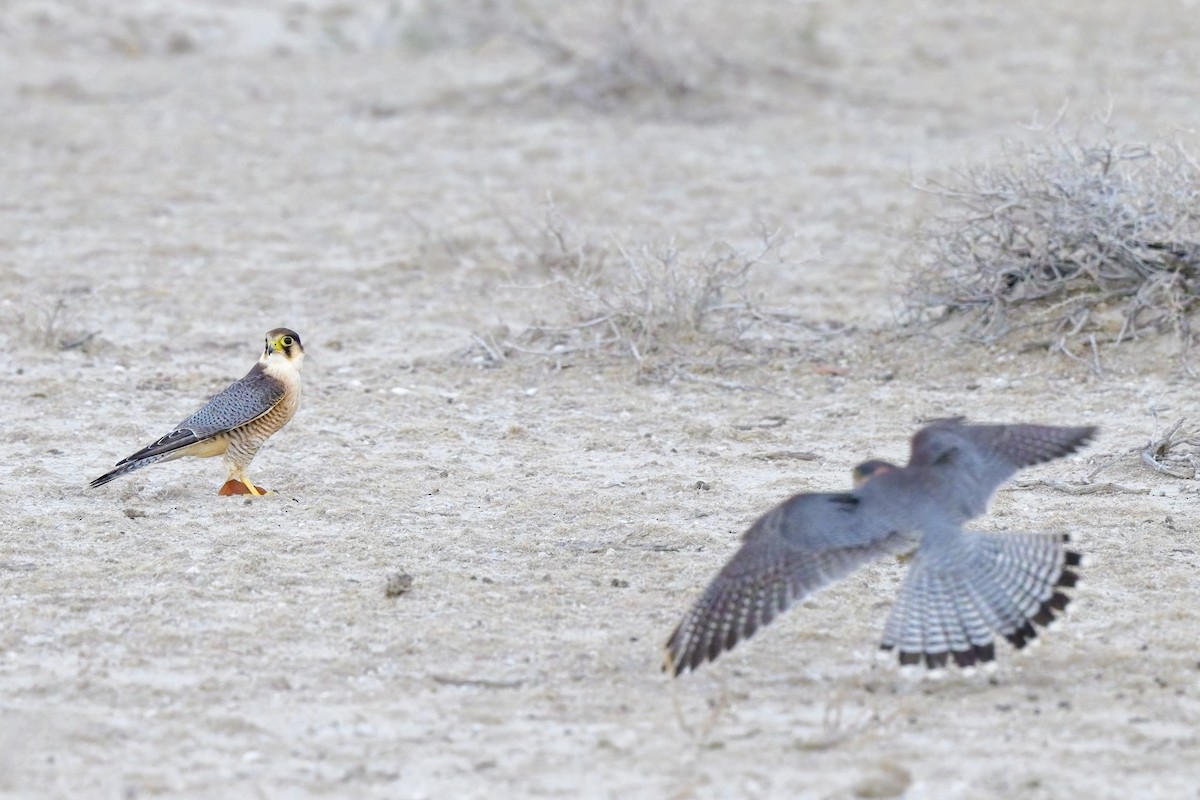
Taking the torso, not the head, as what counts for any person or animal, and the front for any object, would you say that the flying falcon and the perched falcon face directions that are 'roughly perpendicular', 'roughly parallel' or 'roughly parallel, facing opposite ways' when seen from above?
roughly perpendicular

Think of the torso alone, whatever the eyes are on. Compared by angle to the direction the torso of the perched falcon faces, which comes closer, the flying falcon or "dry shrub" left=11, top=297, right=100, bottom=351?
the flying falcon

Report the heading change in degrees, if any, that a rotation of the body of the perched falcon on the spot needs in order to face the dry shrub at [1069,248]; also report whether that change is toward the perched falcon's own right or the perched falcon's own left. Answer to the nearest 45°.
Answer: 0° — it already faces it

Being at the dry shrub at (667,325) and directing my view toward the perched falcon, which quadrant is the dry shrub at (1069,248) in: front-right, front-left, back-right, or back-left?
back-left

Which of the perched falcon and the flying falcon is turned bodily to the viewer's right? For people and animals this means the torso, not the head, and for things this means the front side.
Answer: the perched falcon

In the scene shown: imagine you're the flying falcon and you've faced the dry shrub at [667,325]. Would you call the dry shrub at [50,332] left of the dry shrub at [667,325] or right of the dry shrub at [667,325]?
left

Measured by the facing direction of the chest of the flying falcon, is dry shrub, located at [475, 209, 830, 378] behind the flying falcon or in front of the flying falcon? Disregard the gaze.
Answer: in front

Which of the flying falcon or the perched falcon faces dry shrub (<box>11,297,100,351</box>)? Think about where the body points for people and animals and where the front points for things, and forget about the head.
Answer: the flying falcon

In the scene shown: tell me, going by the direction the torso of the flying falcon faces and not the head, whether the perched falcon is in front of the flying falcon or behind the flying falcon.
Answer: in front

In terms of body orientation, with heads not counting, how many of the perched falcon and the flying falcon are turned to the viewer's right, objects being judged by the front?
1

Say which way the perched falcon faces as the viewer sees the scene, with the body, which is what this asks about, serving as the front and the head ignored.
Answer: to the viewer's right

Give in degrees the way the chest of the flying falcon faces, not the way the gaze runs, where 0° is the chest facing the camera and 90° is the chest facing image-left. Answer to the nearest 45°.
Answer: approximately 135°

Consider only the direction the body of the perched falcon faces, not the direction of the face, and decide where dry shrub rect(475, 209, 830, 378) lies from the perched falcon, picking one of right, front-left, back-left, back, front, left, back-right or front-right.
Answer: front-left
